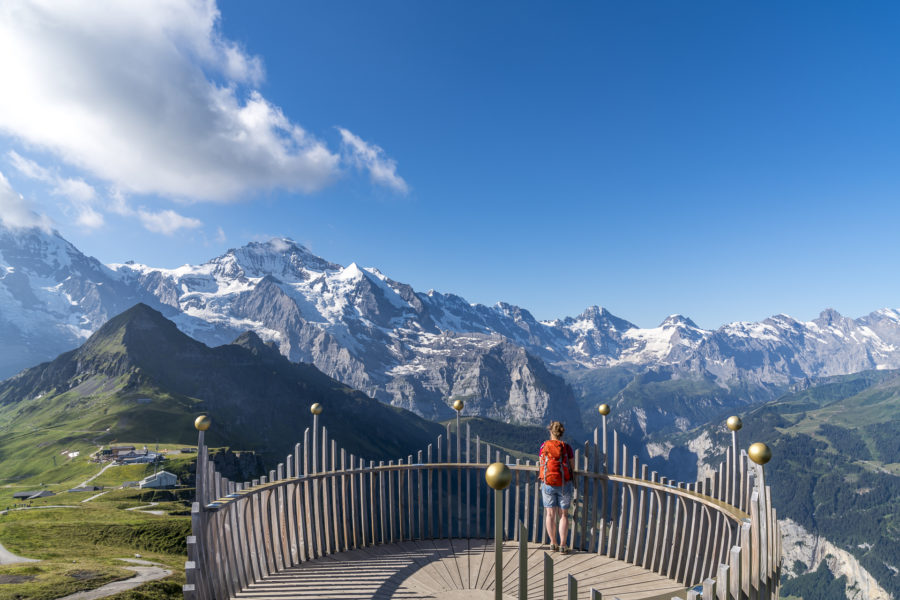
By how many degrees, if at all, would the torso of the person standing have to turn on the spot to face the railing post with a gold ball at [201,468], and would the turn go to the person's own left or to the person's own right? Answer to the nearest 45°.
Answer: approximately 135° to the person's own left

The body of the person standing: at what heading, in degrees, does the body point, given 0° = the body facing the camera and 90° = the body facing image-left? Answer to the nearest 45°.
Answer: approximately 180°
